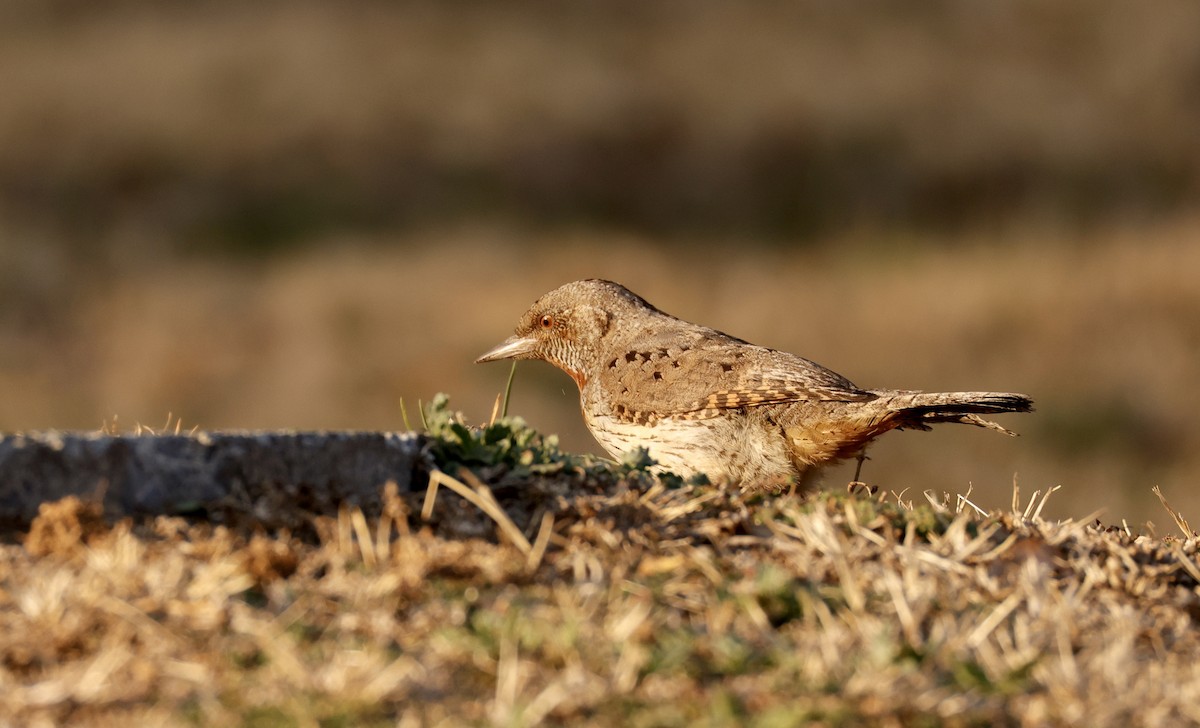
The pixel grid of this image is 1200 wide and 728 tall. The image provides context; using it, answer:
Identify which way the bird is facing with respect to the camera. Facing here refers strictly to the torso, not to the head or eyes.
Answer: to the viewer's left
